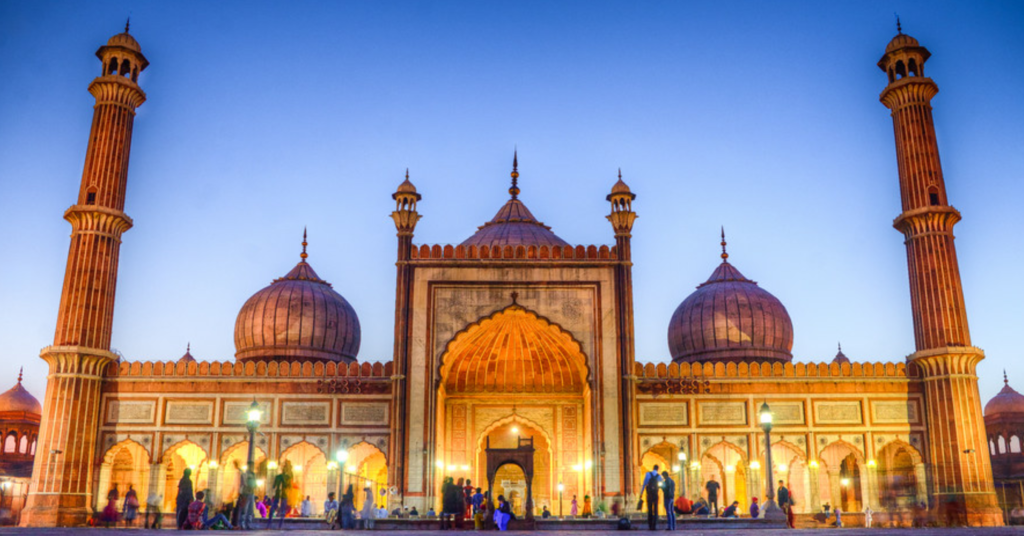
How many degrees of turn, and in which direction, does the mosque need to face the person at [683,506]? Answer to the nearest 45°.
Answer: approximately 45° to its left

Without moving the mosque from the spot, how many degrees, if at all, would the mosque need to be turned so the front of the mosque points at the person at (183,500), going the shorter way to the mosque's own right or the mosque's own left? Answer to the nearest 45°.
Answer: approximately 45° to the mosque's own right

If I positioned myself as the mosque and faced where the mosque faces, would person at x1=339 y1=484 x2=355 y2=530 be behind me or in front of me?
in front

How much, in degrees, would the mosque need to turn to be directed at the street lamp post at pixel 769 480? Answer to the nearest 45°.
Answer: approximately 45° to its left

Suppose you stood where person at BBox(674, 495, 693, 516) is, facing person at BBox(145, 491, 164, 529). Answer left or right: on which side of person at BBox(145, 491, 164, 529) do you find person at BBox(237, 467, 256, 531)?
left

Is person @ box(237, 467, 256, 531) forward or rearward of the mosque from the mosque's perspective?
forward

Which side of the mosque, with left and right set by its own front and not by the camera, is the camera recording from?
front

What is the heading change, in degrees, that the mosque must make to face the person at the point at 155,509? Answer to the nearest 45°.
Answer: approximately 90° to its right

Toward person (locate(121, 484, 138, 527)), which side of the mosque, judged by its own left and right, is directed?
right

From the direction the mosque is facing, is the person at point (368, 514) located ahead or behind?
ahead

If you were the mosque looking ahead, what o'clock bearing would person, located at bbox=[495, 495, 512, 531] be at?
The person is roughly at 12 o'clock from the mosque.
